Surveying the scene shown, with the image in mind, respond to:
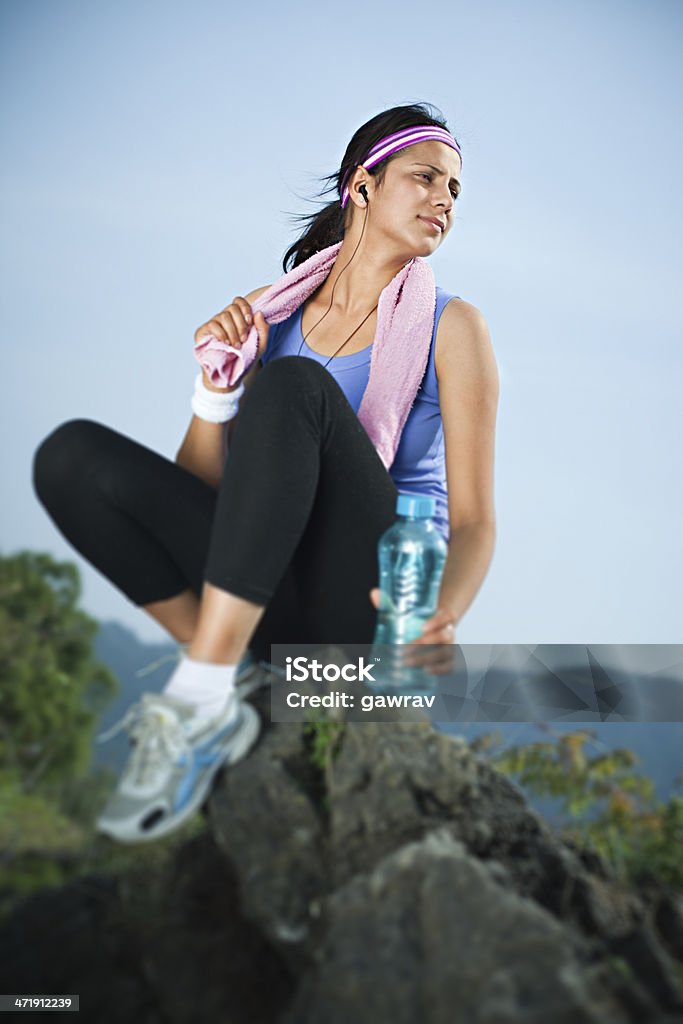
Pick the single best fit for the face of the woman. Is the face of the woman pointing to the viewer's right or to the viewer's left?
to the viewer's right

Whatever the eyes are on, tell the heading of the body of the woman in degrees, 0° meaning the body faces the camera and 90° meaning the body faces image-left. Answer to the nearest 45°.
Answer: approximately 45°
